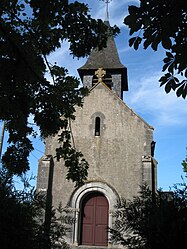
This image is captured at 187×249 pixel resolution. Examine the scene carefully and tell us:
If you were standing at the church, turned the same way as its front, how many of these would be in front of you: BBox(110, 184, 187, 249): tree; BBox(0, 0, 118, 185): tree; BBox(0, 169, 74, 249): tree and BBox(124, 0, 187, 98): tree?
4

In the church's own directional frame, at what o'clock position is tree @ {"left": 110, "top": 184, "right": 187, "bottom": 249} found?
The tree is roughly at 12 o'clock from the church.

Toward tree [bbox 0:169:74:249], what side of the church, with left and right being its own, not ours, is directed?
front

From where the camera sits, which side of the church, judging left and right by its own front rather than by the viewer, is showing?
front

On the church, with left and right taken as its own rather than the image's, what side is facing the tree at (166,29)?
front

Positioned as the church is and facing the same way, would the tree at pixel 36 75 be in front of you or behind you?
in front
